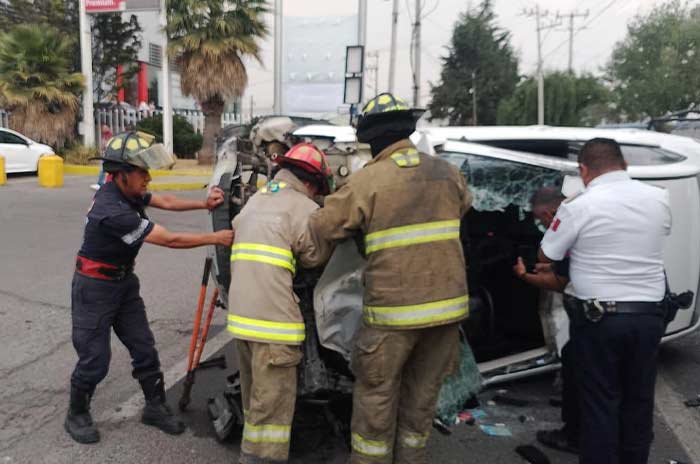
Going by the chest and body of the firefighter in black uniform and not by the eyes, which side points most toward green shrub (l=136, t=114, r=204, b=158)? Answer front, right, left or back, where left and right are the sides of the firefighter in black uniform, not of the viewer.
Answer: left

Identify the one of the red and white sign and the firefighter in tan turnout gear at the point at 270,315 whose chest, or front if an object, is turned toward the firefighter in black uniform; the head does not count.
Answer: the red and white sign

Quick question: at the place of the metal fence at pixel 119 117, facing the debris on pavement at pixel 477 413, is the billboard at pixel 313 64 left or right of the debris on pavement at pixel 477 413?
left

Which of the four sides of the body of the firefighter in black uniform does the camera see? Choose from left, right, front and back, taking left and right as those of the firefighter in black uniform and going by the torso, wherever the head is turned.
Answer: right

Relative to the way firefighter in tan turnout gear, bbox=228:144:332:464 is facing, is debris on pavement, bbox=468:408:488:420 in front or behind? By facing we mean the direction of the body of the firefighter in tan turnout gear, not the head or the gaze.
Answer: in front

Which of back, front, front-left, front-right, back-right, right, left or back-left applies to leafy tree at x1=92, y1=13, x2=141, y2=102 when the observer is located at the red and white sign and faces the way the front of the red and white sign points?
back

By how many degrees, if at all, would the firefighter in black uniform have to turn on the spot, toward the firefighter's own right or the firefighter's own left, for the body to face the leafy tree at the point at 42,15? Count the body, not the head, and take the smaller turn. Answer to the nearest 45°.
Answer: approximately 90° to the firefighter's own left

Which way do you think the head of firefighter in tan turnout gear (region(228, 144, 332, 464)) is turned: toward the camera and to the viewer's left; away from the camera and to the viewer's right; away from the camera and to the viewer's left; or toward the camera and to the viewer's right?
away from the camera and to the viewer's right

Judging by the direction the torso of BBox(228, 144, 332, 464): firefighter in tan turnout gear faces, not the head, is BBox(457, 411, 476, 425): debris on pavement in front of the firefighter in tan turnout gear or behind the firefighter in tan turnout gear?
in front

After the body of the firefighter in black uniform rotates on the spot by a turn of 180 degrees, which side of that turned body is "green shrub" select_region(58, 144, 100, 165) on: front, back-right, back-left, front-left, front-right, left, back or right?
right
